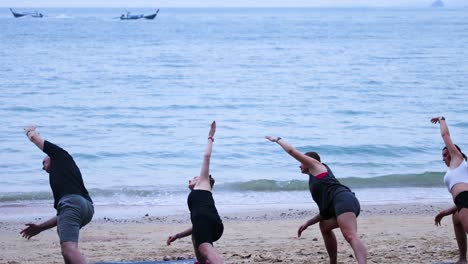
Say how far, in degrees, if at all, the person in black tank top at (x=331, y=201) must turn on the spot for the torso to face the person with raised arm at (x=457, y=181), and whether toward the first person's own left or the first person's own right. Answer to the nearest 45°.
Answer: approximately 135° to the first person's own right
